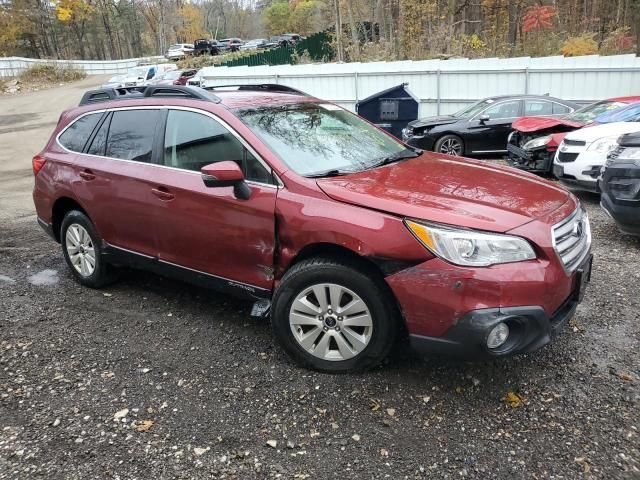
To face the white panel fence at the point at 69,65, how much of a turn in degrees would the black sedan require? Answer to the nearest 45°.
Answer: approximately 45° to its right

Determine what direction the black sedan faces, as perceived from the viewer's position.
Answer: facing to the left of the viewer

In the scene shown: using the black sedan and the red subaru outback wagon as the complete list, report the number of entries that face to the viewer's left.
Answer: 1

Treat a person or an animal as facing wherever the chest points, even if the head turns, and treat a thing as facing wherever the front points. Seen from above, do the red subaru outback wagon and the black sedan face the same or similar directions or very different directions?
very different directions

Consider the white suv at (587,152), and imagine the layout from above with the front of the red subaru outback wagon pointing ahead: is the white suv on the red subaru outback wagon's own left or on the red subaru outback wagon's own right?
on the red subaru outback wagon's own left

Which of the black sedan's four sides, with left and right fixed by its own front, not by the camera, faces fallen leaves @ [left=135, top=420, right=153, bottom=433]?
left

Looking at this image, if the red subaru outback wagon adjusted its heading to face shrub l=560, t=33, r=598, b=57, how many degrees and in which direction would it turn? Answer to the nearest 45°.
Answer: approximately 90° to its left

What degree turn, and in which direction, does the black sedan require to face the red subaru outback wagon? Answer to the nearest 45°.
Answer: approximately 90° to its left

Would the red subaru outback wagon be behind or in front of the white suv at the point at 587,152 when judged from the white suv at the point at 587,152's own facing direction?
in front

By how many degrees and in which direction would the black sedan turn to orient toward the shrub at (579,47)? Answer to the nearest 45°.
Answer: approximately 90° to its right

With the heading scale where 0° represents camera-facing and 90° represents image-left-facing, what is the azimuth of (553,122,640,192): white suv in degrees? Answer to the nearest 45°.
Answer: approximately 45°

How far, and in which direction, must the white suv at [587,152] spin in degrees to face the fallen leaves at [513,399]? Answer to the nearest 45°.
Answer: approximately 45° to its left
